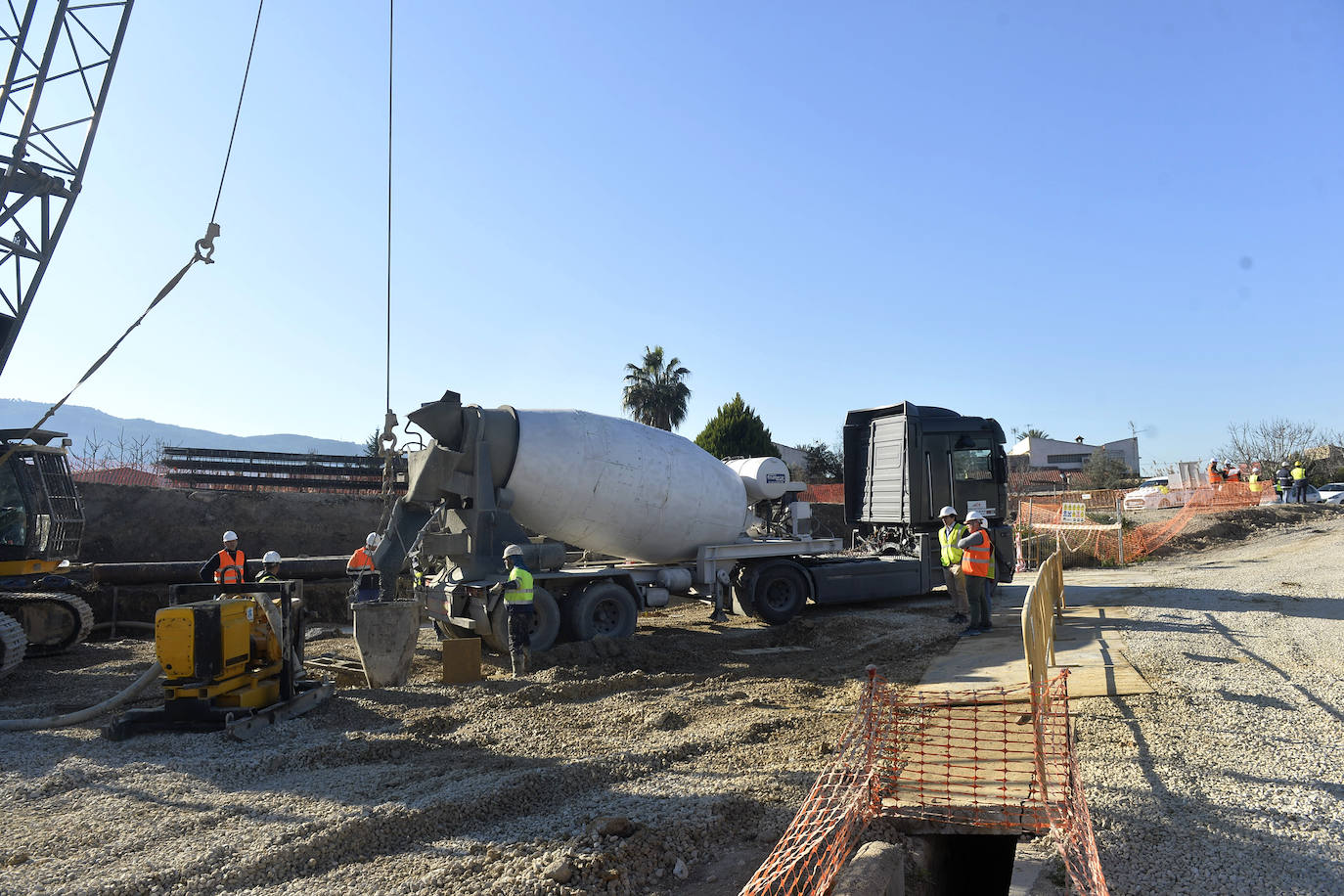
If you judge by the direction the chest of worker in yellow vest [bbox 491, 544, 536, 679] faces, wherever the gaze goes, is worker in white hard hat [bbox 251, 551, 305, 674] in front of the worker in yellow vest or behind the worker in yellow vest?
in front

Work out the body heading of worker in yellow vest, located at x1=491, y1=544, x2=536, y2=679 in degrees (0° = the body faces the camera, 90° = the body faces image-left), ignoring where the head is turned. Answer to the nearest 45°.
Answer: approximately 90°

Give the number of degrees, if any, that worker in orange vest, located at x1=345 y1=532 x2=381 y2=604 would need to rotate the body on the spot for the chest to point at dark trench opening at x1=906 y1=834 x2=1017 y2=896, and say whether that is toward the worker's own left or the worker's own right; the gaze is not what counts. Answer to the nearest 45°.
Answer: approximately 45° to the worker's own right

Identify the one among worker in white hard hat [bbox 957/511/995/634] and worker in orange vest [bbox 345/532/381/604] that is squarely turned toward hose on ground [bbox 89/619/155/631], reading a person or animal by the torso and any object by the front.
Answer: the worker in white hard hat

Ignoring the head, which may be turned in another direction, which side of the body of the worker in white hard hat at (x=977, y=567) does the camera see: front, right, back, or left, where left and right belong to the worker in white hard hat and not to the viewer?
left

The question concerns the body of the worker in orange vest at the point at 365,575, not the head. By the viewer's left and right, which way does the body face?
facing to the right of the viewer

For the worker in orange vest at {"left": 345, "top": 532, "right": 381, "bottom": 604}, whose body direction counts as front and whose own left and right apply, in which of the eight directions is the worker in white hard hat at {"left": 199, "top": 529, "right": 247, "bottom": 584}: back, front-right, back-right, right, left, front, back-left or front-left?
back-right
